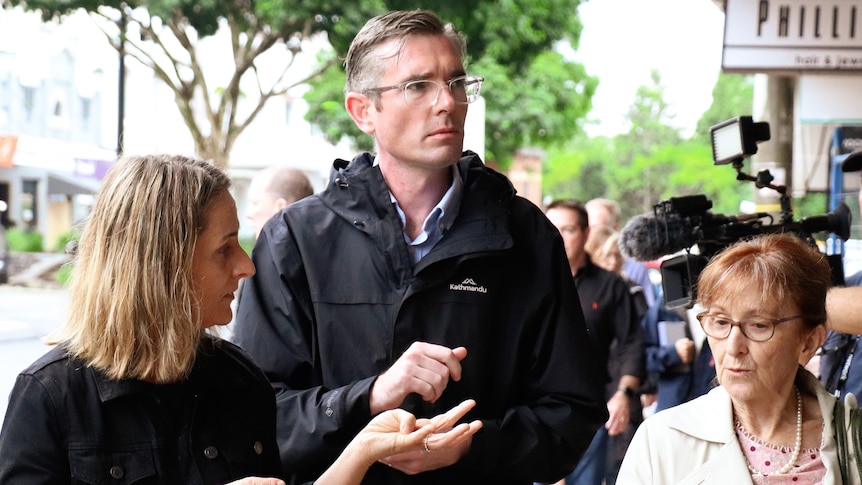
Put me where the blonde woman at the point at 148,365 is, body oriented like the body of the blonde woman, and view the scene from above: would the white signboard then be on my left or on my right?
on my left

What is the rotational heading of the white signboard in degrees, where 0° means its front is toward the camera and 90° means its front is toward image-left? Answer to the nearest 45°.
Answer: approximately 0°

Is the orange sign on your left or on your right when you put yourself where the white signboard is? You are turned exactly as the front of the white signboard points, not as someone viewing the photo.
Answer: on your right

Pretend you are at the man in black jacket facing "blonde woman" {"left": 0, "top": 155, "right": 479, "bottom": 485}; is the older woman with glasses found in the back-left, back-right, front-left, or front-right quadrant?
back-left

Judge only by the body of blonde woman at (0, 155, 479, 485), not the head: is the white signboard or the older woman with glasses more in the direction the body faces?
the older woman with glasses

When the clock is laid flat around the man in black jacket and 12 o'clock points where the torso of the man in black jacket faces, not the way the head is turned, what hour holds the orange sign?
The orange sign is roughly at 5 o'clock from the man in black jacket.

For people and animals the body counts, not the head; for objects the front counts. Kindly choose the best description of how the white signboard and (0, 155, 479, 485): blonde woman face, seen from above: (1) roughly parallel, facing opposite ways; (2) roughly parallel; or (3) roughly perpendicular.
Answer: roughly perpendicular

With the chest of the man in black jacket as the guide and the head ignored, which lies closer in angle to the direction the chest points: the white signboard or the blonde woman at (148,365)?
the blonde woman

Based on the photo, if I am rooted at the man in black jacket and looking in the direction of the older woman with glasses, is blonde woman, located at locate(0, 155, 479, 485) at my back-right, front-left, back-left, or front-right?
back-right

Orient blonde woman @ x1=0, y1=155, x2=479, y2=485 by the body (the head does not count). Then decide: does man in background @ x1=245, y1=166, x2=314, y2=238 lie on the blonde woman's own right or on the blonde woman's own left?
on the blonde woman's own left

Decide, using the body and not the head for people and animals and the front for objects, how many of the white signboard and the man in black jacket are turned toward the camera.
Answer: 2
